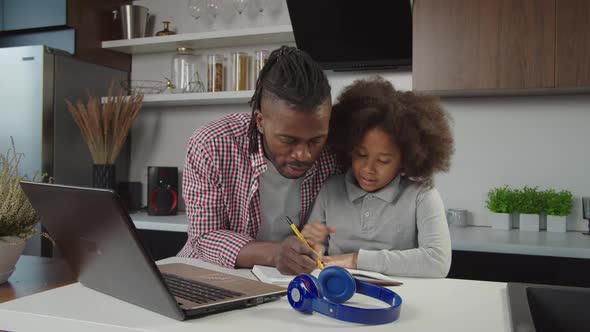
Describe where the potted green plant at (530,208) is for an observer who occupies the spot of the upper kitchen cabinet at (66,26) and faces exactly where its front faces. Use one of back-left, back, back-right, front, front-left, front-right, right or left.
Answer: left

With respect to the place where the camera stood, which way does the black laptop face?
facing away from the viewer and to the right of the viewer

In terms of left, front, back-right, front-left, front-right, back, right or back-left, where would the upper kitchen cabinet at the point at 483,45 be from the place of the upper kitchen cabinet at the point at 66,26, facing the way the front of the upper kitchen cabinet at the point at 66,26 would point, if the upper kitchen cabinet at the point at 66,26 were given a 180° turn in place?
right

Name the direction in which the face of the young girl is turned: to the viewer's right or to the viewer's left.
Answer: to the viewer's left

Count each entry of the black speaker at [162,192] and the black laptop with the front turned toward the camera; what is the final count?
1

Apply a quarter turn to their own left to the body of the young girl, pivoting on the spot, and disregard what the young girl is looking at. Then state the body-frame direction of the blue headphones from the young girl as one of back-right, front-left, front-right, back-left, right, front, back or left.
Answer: front-right

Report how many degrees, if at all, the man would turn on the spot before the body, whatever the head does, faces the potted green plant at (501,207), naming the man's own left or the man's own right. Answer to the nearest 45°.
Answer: approximately 90° to the man's own left

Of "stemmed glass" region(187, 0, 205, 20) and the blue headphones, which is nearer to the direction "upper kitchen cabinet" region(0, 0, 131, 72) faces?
the blue headphones

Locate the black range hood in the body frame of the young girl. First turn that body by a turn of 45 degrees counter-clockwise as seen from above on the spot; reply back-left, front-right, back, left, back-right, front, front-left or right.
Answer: back

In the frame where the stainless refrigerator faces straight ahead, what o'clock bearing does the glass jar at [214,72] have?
The glass jar is roughly at 8 o'clock from the stainless refrigerator.

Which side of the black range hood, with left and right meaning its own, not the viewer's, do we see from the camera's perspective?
front

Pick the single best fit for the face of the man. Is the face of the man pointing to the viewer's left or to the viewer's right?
to the viewer's right

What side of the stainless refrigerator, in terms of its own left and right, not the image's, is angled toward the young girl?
left
